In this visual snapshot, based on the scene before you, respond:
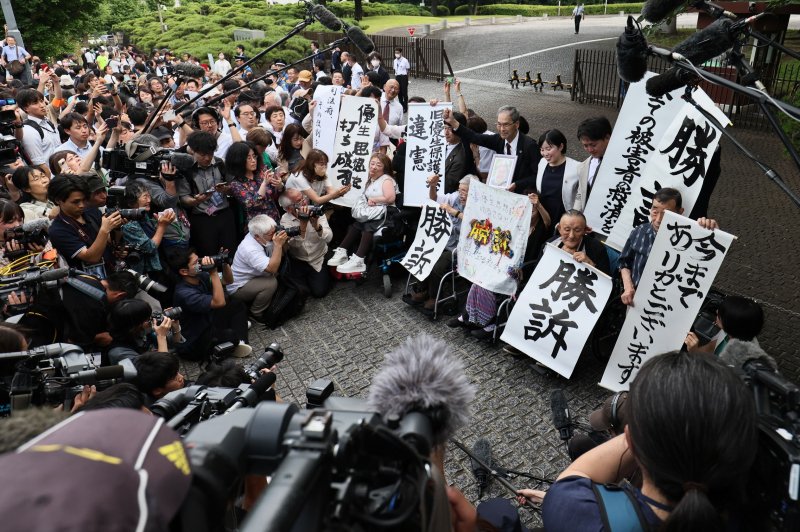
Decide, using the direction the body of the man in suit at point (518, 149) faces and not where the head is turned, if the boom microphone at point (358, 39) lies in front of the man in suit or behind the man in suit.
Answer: in front

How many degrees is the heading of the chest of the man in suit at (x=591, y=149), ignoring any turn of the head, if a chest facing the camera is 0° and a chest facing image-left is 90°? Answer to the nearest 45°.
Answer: approximately 45°

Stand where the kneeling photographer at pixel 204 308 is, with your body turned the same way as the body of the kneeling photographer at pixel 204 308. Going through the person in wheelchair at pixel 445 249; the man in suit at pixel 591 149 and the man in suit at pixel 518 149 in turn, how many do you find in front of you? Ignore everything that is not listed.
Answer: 3

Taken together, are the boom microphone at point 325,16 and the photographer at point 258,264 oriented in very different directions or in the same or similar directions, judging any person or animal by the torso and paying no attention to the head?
same or similar directions

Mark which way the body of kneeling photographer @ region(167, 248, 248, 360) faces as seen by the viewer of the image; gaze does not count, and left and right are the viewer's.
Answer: facing to the right of the viewer

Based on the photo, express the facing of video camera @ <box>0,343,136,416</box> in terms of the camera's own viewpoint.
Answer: facing to the right of the viewer

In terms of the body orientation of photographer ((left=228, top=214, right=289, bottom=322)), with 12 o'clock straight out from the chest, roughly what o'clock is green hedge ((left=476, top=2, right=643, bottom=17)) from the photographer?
The green hedge is roughly at 10 o'clock from the photographer.

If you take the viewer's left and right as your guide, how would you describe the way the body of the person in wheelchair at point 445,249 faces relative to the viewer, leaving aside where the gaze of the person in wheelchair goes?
facing the viewer and to the left of the viewer

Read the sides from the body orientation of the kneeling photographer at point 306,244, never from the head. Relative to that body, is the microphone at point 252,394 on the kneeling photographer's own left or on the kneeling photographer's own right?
on the kneeling photographer's own right

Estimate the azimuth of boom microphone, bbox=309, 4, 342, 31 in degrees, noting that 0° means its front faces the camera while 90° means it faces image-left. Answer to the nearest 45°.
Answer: approximately 270°

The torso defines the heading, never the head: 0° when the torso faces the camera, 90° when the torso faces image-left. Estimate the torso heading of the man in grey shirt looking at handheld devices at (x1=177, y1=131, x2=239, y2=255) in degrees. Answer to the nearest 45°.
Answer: approximately 315°

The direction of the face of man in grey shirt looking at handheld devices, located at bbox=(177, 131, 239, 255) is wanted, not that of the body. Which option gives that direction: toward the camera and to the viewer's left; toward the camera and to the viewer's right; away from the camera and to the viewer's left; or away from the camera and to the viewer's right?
toward the camera and to the viewer's right

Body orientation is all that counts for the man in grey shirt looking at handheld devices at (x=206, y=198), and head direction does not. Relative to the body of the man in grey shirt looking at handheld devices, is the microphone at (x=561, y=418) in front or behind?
in front

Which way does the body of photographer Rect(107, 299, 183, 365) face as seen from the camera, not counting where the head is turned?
to the viewer's right

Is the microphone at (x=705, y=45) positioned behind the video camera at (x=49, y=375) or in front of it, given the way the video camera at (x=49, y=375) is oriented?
in front

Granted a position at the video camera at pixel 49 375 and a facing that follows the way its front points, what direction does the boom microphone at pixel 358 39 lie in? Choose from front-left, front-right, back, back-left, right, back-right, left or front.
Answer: front-left

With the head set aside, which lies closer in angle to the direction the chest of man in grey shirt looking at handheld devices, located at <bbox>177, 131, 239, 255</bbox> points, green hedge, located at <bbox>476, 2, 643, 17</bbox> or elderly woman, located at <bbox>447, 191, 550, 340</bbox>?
the elderly woman
